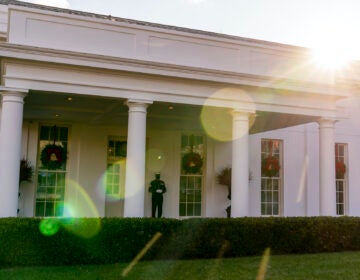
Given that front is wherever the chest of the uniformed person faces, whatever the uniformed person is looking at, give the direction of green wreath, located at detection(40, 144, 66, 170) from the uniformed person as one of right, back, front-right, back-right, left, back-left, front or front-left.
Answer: right

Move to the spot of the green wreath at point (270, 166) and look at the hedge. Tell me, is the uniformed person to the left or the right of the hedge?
right

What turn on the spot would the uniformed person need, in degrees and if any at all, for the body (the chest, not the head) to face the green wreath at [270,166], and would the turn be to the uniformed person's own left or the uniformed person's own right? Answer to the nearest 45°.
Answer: approximately 90° to the uniformed person's own left

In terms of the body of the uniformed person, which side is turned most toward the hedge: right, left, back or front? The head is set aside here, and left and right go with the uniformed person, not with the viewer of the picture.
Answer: front

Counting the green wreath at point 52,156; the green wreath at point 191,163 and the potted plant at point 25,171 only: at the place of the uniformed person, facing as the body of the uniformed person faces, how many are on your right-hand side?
2

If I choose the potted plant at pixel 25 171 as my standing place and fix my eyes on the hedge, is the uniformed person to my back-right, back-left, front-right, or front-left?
front-left

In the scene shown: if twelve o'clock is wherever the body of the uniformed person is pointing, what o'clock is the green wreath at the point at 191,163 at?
The green wreath is roughly at 8 o'clock from the uniformed person.

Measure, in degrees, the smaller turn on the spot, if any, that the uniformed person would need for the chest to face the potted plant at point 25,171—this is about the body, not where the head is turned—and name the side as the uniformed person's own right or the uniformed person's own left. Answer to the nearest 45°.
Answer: approximately 90° to the uniformed person's own right

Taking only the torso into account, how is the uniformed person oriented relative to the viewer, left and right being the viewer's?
facing the viewer

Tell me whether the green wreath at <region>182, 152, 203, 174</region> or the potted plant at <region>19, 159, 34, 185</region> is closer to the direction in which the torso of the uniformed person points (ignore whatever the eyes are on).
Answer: the potted plant

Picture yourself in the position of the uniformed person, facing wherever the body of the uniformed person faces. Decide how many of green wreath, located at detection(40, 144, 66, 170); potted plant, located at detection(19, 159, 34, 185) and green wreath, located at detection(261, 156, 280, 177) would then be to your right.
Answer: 2

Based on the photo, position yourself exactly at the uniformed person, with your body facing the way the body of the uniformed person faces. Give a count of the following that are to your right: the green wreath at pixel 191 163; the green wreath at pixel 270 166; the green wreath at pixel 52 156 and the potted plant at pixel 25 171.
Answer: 2

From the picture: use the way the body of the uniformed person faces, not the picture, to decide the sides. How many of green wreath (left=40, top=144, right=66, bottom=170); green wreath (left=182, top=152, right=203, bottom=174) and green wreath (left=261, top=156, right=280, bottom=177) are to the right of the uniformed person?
1
